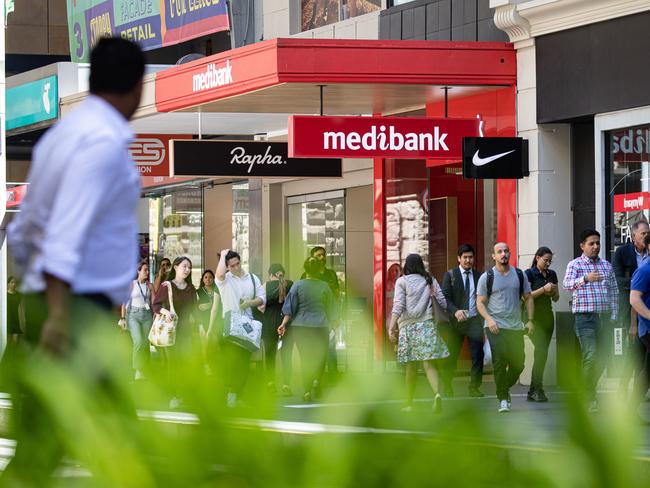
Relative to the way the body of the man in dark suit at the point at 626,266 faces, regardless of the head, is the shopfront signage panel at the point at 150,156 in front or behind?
behind

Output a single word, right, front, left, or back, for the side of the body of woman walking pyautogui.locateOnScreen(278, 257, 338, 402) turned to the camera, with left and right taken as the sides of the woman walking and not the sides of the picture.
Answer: back

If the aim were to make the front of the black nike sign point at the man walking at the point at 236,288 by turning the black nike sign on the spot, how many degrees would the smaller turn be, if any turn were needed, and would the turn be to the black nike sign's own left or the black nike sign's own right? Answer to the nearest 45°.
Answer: approximately 45° to the black nike sign's own right

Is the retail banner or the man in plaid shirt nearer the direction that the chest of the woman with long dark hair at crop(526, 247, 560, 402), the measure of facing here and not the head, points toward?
the man in plaid shirt

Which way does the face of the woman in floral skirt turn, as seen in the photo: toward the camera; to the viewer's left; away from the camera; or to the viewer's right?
away from the camera

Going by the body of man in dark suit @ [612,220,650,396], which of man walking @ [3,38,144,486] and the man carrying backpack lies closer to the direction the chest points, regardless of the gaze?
the man walking

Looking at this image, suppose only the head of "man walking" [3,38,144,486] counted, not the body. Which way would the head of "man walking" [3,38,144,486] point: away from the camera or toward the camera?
away from the camera
